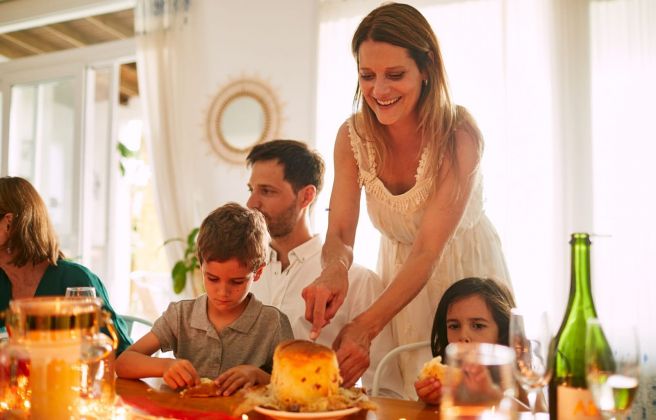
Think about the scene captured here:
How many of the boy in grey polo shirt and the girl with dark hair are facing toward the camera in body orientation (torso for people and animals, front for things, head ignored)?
2

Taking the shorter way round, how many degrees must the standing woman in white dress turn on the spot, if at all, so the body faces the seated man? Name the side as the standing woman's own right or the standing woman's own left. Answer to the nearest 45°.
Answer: approximately 90° to the standing woman's own right

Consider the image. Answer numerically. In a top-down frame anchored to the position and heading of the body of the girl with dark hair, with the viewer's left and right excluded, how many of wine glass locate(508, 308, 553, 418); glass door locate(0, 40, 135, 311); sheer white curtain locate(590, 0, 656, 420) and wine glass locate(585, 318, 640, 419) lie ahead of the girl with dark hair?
2

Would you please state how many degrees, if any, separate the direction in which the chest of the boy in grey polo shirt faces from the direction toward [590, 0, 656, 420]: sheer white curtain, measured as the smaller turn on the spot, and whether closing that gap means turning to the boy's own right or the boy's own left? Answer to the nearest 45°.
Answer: approximately 135° to the boy's own left

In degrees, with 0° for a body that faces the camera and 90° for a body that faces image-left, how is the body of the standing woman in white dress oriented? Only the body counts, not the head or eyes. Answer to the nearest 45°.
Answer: approximately 45°

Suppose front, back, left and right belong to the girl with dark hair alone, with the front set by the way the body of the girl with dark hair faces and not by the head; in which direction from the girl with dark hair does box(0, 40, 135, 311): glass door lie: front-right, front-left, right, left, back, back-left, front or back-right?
back-right

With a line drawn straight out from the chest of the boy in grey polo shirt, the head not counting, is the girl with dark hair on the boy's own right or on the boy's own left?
on the boy's own left

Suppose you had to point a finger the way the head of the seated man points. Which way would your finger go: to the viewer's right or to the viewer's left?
to the viewer's left
